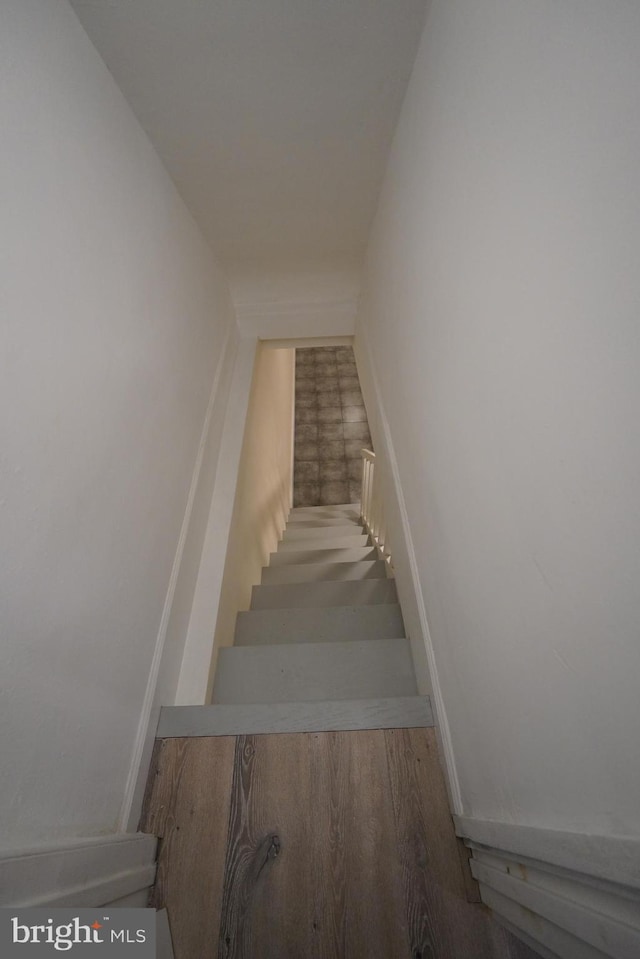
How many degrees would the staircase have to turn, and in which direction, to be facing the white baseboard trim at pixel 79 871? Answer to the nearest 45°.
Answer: approximately 135° to its left

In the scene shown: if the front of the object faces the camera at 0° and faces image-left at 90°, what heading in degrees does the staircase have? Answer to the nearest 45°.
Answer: approximately 180°
